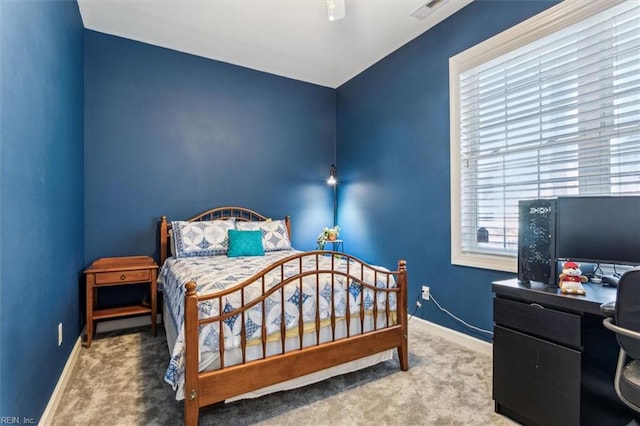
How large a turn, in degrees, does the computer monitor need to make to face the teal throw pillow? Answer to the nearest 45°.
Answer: approximately 45° to its right

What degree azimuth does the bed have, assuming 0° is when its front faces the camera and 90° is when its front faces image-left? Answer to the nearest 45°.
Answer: approximately 315°

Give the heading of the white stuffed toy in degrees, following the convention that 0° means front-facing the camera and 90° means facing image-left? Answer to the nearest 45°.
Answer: approximately 0°

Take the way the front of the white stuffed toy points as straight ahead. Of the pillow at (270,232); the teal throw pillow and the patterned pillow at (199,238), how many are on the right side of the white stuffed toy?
3

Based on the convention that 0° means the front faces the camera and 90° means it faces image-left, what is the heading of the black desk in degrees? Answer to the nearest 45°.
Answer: approximately 45°

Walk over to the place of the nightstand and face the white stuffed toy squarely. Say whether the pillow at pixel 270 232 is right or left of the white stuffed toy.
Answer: left

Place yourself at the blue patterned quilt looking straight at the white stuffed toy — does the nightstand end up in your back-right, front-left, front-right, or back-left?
back-left

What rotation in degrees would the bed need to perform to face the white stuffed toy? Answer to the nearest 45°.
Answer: approximately 45° to its left

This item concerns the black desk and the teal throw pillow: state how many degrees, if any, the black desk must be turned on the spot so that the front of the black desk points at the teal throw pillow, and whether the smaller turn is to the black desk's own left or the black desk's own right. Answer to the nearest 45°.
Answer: approximately 45° to the black desk's own right
